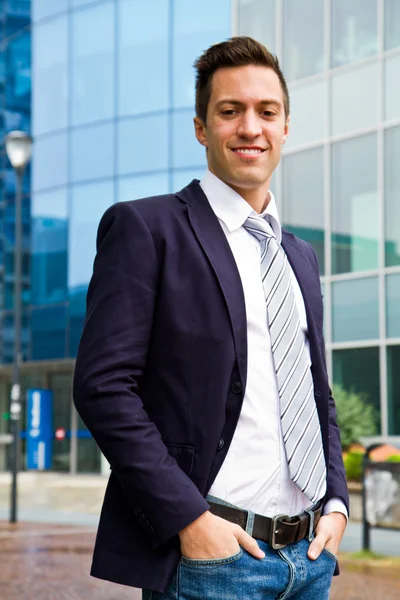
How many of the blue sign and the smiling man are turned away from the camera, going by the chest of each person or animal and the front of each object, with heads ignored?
0

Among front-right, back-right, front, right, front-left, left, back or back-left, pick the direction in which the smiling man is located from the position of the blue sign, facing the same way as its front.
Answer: front

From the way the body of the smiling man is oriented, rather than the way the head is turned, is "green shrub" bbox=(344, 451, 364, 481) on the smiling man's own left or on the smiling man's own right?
on the smiling man's own left

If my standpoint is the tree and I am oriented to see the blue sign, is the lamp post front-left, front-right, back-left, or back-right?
front-left

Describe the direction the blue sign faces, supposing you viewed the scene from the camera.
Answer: facing the viewer

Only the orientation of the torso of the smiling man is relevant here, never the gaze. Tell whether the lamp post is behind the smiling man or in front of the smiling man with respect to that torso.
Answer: behind

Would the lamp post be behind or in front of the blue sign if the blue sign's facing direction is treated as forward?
in front

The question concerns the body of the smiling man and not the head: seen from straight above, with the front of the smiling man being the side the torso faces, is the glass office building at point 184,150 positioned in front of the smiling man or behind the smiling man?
behind

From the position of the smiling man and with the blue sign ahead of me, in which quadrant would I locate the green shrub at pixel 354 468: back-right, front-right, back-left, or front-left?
front-right

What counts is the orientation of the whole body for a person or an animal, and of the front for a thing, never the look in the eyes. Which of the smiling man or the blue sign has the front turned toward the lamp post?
the blue sign
